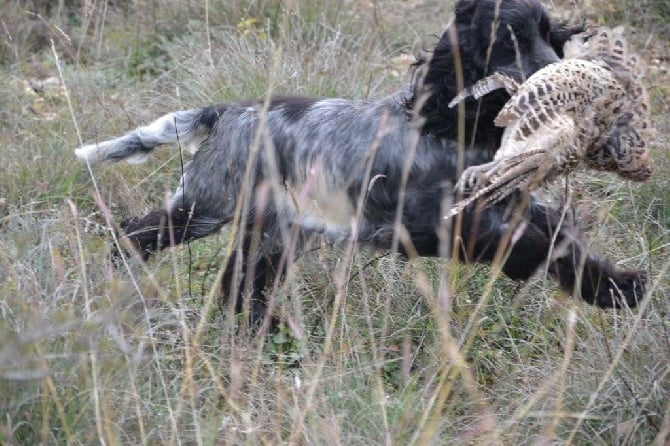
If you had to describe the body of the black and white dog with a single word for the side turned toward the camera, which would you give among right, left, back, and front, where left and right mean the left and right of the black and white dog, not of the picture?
right
